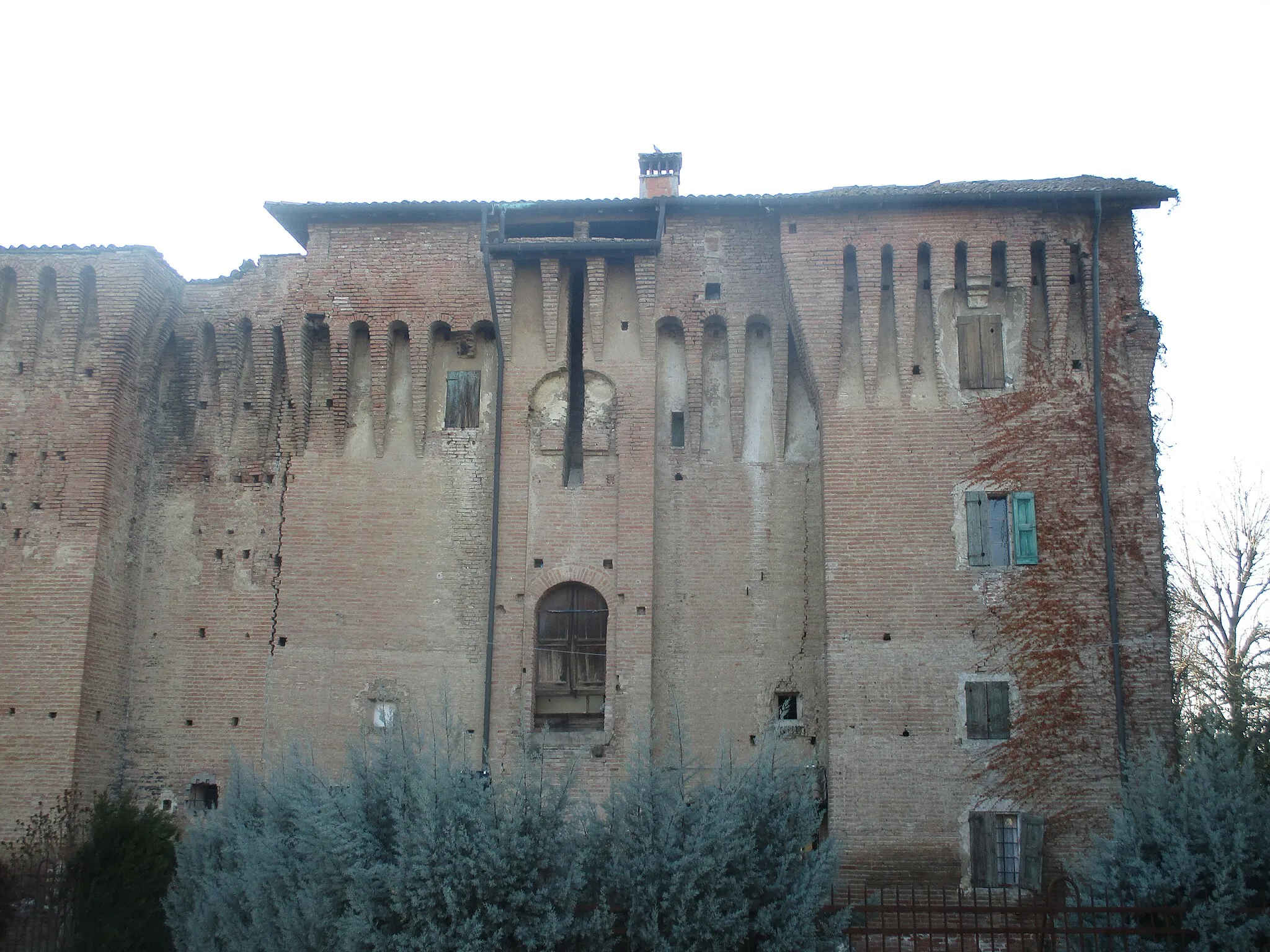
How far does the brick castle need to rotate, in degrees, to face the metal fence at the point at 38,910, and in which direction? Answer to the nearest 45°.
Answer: approximately 90° to its right

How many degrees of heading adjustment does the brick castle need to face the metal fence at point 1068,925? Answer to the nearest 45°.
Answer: approximately 45° to its left

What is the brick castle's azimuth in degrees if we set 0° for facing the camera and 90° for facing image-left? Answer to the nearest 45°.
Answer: approximately 0°

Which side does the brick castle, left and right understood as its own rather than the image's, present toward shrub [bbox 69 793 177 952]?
right
